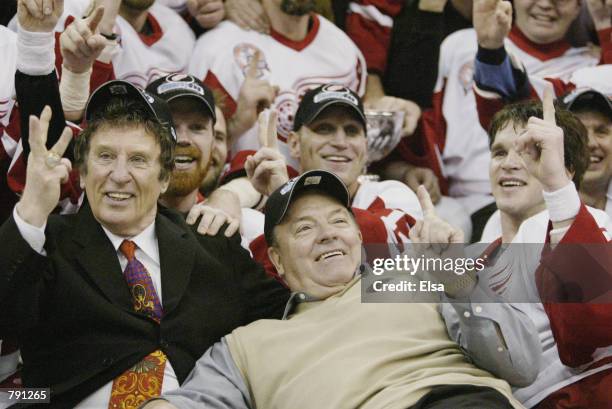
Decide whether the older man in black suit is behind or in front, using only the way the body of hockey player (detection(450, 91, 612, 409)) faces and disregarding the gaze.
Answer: in front

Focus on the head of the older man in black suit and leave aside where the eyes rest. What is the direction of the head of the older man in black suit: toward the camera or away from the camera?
toward the camera

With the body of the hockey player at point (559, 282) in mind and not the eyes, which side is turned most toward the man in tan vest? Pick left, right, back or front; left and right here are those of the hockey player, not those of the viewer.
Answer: front

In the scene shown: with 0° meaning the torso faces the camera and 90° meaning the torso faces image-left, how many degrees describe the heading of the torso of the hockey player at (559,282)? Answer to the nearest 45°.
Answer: approximately 45°

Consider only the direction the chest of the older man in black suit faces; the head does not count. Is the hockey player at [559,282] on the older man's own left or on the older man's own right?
on the older man's own left

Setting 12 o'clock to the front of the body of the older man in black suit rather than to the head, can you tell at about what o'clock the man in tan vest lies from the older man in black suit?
The man in tan vest is roughly at 10 o'clock from the older man in black suit.

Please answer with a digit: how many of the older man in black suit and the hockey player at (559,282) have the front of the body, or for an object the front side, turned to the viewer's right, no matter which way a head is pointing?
0

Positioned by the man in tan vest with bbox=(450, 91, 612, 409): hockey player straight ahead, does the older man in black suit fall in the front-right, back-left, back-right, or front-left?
back-left

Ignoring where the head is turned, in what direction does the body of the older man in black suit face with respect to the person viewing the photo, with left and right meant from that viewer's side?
facing the viewer
